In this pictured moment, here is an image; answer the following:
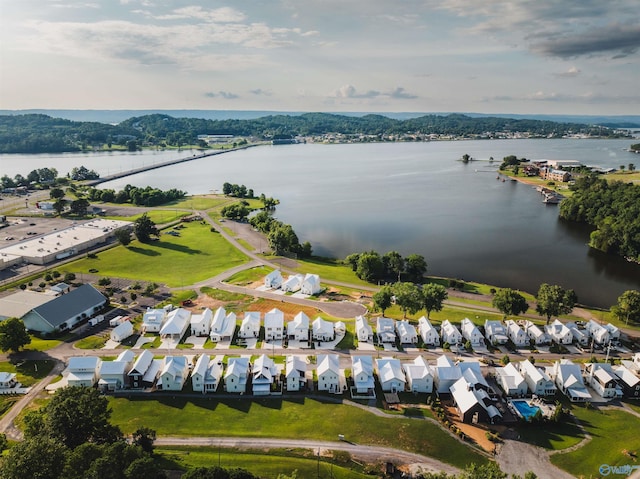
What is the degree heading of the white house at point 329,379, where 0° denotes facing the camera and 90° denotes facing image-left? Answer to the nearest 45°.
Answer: approximately 0°

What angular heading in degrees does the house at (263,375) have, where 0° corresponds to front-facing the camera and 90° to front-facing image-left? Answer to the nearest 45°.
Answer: approximately 0°

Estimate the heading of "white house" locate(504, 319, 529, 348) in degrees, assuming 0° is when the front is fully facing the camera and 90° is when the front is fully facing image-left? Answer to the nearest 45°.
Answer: approximately 315°

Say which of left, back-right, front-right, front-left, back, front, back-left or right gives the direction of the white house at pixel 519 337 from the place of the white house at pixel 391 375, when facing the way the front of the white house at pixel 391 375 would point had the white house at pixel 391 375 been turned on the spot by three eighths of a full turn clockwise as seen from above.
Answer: right

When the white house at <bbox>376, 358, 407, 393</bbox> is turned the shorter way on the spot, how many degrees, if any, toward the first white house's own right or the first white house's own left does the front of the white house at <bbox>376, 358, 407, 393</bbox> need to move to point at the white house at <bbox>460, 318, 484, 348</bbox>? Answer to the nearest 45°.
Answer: approximately 135° to the first white house's own left

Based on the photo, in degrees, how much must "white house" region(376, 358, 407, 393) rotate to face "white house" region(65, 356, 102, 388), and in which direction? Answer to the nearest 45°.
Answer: approximately 90° to its right
